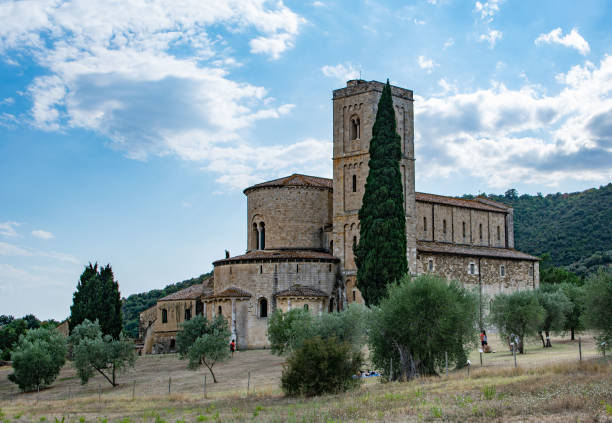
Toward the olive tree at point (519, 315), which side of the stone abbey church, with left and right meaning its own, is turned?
right

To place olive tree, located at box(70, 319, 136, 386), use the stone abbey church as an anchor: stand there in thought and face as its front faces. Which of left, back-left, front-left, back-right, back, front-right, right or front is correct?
back

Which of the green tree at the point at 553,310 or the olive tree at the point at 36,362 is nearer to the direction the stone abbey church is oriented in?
the green tree

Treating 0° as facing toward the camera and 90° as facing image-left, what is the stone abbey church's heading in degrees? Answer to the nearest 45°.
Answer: approximately 225°

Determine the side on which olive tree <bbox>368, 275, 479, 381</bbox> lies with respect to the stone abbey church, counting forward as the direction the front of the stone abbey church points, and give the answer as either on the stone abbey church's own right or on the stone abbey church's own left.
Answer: on the stone abbey church's own right

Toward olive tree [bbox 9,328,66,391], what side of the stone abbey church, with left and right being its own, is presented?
back
